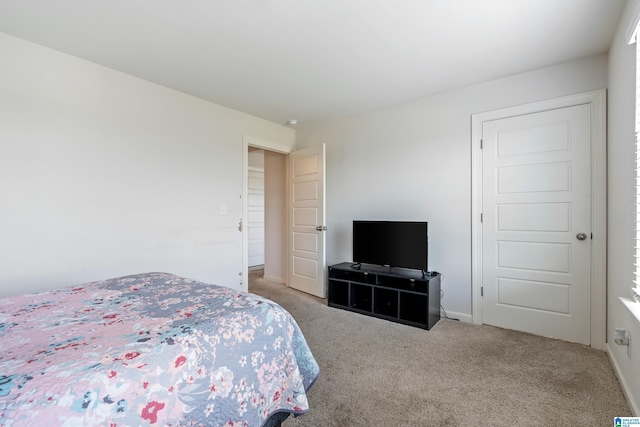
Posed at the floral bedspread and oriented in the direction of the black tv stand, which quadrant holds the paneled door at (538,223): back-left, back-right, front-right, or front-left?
front-right

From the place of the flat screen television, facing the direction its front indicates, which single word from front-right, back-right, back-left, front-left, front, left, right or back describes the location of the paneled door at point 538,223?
back-left

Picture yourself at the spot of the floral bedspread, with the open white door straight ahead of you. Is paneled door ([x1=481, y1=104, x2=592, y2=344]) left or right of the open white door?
right

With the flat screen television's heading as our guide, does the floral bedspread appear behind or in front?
in front

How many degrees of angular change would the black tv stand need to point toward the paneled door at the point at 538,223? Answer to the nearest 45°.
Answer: approximately 135° to its left

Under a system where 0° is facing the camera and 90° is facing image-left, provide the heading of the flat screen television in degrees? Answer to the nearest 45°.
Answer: approximately 45°

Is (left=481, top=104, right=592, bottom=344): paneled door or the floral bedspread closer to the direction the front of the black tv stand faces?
the floral bedspread
